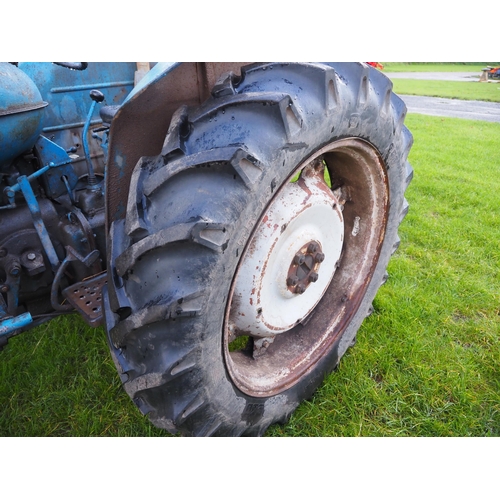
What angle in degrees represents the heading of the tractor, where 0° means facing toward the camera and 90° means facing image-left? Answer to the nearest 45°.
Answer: approximately 45°
